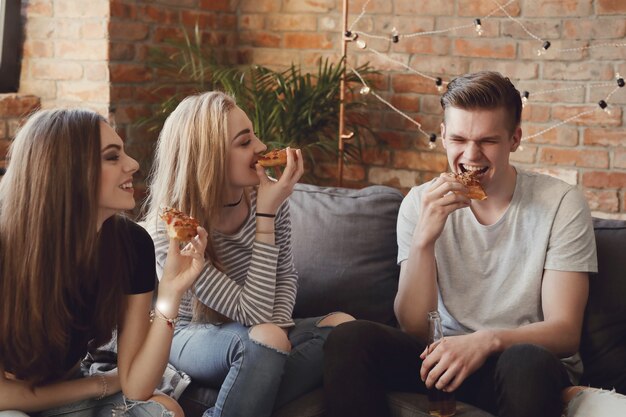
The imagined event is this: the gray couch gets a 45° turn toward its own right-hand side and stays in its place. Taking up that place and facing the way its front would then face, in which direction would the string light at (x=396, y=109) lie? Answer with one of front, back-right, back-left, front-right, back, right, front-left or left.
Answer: back-right

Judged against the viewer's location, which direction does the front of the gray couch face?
facing the viewer

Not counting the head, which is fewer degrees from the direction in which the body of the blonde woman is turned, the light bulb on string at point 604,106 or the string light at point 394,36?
the light bulb on string

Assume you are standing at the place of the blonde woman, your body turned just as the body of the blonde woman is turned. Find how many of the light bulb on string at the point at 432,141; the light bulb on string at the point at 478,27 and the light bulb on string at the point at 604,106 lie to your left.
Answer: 3

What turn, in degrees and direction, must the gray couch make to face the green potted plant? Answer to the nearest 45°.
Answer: approximately 180°

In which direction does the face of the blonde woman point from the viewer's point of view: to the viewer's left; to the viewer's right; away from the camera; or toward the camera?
to the viewer's right

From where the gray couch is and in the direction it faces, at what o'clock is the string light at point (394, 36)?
The string light is roughly at 6 o'clock from the gray couch.

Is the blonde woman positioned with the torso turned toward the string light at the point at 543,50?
no

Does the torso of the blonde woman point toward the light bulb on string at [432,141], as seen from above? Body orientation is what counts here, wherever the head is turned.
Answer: no

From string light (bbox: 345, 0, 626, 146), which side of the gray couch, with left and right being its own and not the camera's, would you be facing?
back

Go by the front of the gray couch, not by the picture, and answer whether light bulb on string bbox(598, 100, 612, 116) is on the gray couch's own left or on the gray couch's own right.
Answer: on the gray couch's own left

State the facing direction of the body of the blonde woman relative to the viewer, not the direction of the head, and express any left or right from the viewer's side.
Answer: facing the viewer and to the right of the viewer

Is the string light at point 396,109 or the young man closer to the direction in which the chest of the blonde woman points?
the young man
